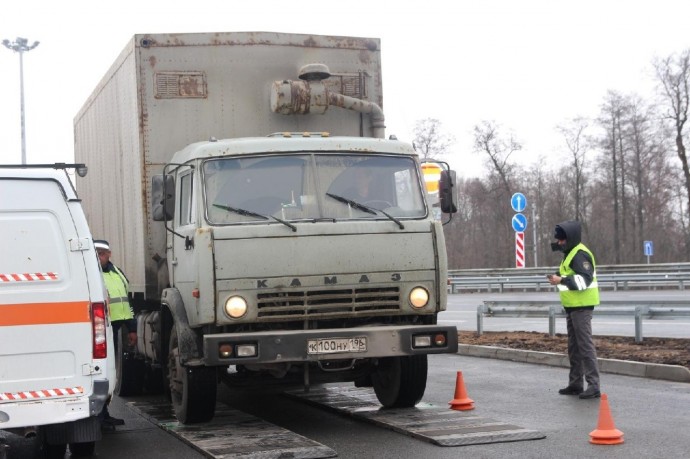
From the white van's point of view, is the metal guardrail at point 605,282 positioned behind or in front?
in front

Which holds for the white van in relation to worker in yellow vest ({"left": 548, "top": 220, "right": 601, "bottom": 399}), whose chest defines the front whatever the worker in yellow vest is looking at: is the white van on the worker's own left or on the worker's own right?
on the worker's own left

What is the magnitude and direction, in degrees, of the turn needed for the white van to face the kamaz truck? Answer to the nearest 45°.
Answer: approximately 45° to its right

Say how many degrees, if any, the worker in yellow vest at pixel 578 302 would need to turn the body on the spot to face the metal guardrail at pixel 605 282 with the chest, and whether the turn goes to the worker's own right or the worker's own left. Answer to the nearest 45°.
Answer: approximately 90° to the worker's own right

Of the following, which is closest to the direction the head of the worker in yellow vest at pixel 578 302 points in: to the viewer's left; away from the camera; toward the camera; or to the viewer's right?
to the viewer's left

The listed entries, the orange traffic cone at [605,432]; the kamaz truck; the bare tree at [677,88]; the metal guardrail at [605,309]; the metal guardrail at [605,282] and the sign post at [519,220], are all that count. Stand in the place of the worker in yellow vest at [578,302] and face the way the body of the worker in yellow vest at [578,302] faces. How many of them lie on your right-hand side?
4

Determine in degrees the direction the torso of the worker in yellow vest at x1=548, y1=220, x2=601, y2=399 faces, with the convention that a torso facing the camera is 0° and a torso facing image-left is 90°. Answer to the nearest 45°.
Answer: approximately 90°

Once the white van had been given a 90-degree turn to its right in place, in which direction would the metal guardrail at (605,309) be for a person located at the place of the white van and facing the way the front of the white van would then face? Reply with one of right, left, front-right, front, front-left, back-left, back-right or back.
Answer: front-left

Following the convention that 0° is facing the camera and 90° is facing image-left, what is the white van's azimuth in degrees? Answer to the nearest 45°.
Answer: approximately 180°

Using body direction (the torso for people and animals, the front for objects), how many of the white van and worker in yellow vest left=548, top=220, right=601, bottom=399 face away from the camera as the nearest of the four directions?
1

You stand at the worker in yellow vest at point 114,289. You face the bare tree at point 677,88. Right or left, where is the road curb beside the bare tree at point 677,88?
right

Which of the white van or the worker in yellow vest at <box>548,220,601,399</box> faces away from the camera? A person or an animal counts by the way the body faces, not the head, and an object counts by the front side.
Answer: the white van

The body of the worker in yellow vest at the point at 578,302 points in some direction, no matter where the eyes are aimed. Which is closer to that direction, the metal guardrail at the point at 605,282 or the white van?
the white van

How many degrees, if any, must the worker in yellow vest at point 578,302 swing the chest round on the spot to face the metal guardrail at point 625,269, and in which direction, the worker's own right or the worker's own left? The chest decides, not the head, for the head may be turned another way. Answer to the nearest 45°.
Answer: approximately 90° to the worker's own right

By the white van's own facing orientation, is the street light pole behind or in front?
in front
